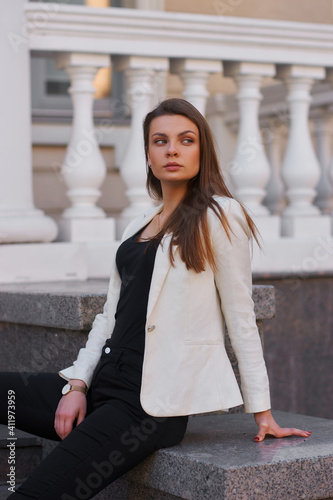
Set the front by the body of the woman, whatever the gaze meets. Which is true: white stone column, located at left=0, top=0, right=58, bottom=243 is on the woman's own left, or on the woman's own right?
on the woman's own right

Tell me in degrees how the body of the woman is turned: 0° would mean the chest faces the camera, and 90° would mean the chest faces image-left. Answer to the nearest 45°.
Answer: approximately 45°

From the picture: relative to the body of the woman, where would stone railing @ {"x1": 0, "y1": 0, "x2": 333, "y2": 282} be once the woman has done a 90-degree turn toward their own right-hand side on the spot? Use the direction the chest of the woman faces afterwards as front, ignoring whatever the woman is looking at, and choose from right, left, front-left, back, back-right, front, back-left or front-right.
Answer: front-right
